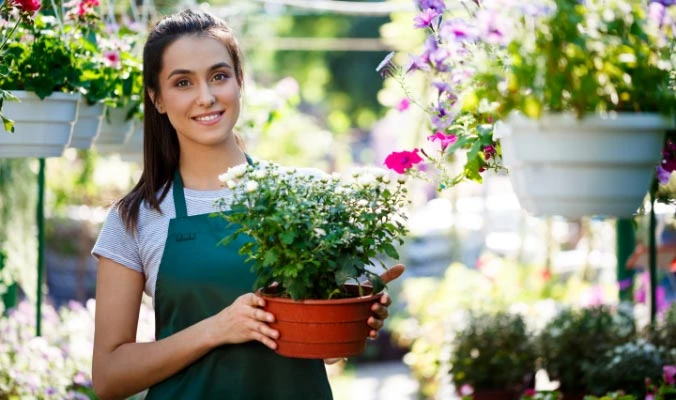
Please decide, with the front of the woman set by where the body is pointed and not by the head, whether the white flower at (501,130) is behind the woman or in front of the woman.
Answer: in front

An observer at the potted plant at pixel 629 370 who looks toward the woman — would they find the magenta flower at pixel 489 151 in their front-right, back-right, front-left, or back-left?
front-left

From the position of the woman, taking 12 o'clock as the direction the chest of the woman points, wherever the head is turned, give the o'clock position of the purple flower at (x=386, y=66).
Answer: The purple flower is roughly at 12 o'clock from the woman.

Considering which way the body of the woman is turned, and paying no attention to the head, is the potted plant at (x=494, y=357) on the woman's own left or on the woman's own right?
on the woman's own left

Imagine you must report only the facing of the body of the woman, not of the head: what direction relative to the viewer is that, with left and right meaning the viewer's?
facing the viewer and to the right of the viewer

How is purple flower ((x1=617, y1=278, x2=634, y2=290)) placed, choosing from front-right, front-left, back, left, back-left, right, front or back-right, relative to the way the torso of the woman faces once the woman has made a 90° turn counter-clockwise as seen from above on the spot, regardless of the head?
front

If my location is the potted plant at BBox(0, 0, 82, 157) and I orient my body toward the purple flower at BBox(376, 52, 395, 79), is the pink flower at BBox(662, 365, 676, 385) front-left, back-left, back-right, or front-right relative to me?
front-left

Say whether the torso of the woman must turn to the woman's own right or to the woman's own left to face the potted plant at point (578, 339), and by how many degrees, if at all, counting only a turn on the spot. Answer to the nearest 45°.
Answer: approximately 90° to the woman's own left

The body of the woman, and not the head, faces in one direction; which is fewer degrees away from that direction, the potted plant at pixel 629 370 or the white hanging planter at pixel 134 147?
the potted plant
